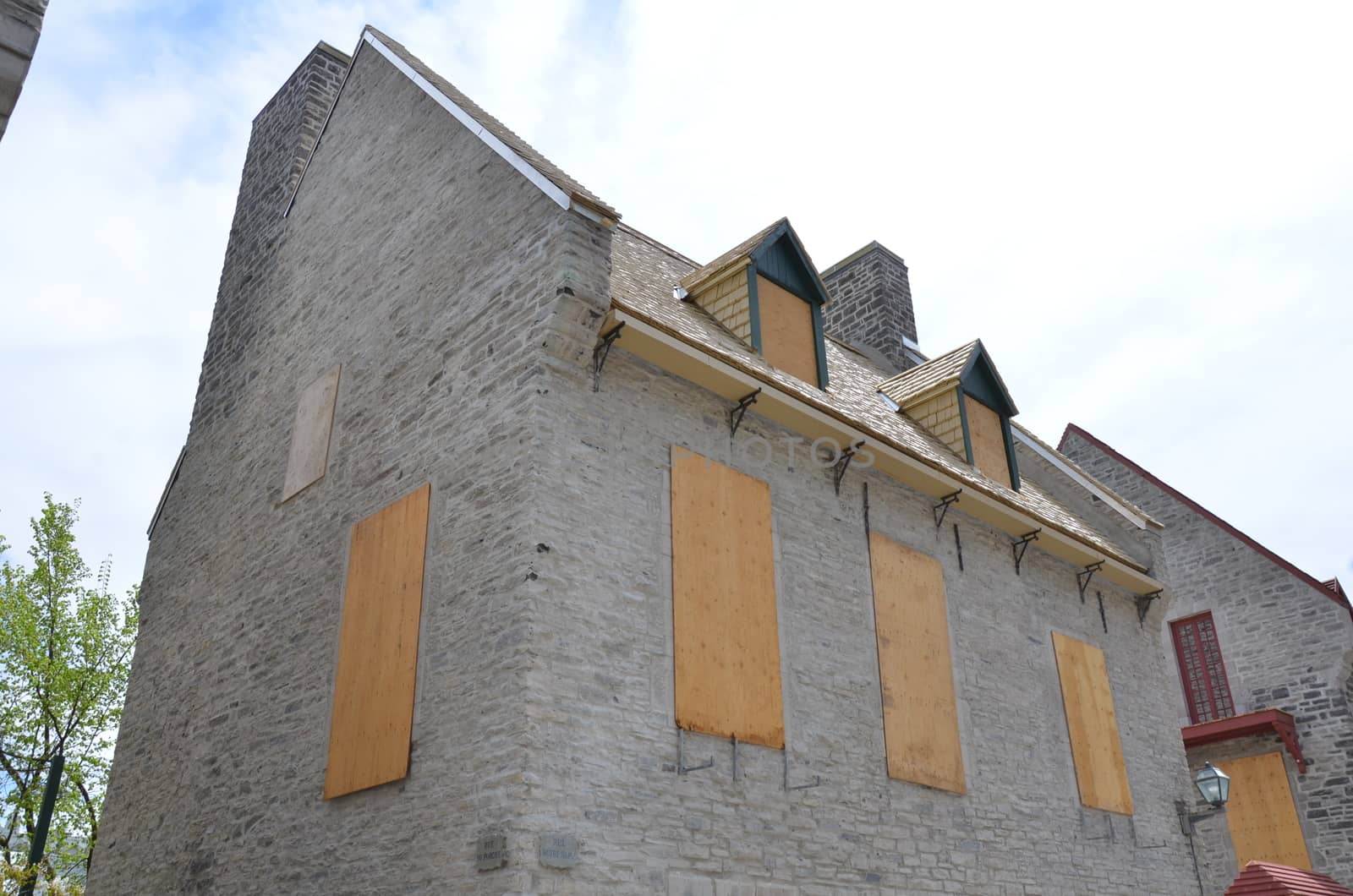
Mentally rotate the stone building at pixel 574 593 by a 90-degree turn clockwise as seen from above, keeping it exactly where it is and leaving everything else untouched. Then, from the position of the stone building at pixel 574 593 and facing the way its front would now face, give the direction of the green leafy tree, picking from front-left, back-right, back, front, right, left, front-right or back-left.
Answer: right

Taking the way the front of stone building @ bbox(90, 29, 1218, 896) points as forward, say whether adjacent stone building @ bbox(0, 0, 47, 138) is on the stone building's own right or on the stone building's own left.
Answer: on the stone building's own right

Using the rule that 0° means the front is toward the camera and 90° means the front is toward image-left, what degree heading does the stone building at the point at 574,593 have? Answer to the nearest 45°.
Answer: approximately 315°

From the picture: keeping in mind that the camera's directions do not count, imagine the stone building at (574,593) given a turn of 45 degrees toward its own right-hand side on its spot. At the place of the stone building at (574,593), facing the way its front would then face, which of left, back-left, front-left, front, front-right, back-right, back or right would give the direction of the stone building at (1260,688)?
back-left
